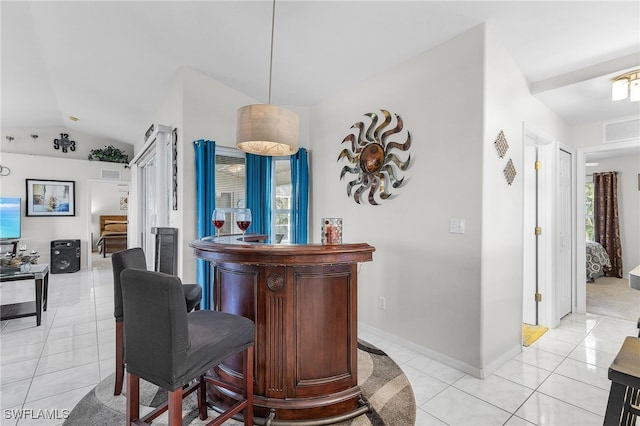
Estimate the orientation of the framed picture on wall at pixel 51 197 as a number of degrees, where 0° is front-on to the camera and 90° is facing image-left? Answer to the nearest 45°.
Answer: approximately 0°

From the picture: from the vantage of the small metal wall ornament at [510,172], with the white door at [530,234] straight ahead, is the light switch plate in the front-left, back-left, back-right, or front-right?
back-left

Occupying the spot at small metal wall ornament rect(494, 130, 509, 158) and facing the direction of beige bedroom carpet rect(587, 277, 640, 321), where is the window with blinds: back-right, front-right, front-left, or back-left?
back-left

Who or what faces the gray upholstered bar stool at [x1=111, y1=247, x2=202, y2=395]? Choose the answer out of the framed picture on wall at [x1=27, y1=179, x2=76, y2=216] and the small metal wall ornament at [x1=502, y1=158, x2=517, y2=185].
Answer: the framed picture on wall
